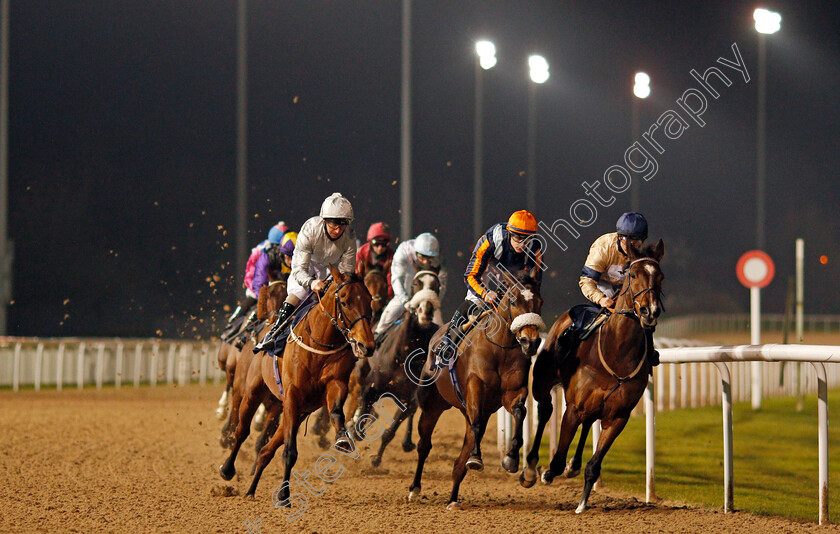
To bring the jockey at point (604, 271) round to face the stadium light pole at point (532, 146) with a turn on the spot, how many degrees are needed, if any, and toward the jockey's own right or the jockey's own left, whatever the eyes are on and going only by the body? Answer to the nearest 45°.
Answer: approximately 135° to the jockey's own left

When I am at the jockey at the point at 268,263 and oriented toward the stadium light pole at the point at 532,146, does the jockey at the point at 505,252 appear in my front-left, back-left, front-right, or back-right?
back-right

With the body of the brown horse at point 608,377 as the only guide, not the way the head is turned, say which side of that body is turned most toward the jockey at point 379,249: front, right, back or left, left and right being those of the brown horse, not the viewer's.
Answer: back

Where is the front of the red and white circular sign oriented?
toward the camera

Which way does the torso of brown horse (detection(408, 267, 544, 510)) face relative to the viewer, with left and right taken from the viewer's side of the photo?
facing the viewer and to the right of the viewer

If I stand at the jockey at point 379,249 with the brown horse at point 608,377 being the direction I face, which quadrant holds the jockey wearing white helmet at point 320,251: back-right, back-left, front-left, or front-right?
front-right

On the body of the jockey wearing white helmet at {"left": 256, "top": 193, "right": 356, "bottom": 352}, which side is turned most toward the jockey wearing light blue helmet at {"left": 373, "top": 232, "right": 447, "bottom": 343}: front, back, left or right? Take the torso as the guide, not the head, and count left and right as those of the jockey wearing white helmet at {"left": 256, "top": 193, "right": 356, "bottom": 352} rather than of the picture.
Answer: left

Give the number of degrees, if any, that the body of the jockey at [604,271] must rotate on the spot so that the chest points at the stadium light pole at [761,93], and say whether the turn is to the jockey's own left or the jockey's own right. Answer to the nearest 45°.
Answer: approximately 135° to the jockey's own left

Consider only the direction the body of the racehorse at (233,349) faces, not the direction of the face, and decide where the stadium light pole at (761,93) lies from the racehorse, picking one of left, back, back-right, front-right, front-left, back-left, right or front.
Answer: left

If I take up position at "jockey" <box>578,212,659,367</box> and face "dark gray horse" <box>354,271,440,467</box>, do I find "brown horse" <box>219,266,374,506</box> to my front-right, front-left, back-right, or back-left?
front-left

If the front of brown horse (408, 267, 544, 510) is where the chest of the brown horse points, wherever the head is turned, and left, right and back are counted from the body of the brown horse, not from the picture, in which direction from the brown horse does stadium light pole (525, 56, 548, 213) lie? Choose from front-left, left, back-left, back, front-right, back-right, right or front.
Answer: back-left

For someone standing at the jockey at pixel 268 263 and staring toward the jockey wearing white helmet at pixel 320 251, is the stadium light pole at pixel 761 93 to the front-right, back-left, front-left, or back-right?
back-left

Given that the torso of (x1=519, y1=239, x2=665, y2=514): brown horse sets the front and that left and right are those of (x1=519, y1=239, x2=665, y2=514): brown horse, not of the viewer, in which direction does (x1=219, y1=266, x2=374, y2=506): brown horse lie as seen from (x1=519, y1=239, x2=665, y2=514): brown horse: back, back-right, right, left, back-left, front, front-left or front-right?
back-right

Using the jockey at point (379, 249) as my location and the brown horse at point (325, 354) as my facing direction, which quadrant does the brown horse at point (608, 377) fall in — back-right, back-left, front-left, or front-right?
front-left
